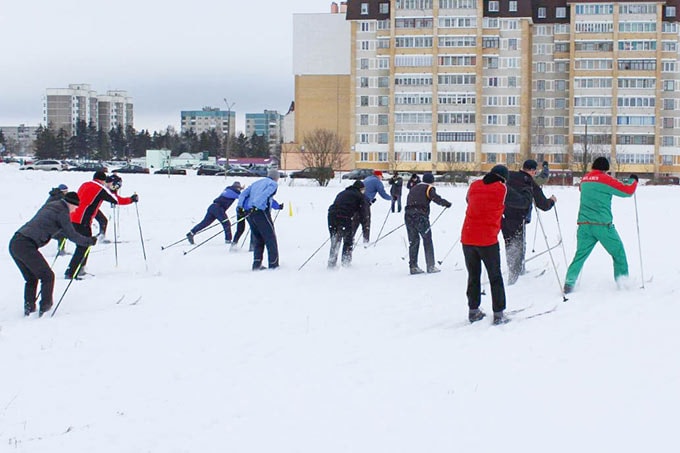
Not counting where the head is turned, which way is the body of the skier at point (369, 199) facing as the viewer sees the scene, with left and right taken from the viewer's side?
facing away from the viewer and to the right of the viewer

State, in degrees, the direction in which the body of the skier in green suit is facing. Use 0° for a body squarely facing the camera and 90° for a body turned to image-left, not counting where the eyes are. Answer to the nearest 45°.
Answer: approximately 225°

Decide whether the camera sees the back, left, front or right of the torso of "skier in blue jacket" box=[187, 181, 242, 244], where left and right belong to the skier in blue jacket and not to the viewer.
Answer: right

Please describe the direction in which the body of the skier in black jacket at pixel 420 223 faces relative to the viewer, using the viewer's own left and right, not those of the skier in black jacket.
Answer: facing away from the viewer and to the right of the viewer

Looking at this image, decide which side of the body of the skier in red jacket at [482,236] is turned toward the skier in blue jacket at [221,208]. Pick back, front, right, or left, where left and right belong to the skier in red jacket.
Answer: left

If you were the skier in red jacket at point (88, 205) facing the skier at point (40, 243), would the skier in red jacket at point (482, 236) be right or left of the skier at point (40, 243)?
left

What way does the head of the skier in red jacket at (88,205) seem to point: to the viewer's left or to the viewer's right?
to the viewer's right

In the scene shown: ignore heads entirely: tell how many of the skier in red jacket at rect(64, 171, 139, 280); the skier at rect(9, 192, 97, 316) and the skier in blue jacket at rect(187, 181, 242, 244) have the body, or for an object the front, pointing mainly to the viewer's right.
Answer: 3

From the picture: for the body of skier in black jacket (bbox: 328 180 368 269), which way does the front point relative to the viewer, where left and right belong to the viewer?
facing away from the viewer and to the right of the viewer

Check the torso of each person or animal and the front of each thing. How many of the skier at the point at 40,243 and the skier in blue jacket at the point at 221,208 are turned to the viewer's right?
2

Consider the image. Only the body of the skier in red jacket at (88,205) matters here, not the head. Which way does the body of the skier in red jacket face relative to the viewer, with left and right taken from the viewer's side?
facing to the right of the viewer

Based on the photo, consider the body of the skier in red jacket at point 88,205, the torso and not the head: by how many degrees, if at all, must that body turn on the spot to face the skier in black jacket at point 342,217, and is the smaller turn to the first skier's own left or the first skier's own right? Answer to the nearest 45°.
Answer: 0° — they already face them

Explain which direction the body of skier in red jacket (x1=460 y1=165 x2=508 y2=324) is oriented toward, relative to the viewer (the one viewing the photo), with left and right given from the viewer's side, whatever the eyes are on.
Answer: facing away from the viewer and to the right of the viewer
